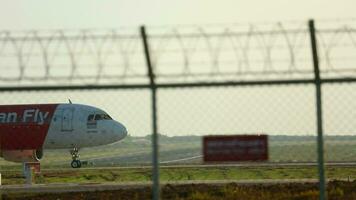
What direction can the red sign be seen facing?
toward the camera

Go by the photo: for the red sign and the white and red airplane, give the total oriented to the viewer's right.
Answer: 1

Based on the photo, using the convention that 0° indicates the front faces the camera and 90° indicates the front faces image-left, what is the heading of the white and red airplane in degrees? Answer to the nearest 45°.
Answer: approximately 270°

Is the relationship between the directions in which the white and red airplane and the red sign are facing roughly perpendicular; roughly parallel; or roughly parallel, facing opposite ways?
roughly perpendicular
